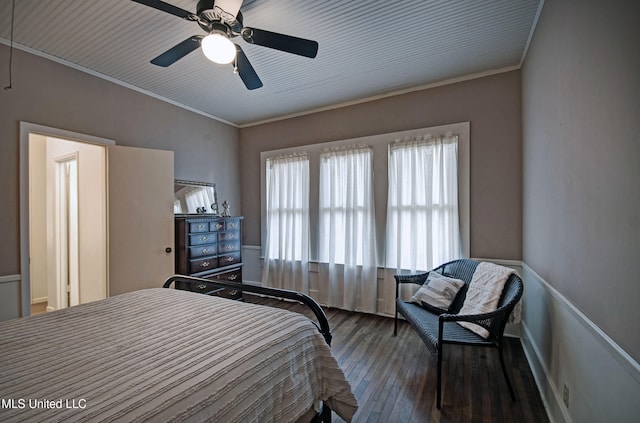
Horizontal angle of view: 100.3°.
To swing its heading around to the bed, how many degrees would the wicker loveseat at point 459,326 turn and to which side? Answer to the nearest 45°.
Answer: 0° — it already faces it

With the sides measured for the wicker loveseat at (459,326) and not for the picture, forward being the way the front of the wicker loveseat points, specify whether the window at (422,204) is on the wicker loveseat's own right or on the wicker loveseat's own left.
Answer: on the wicker loveseat's own right

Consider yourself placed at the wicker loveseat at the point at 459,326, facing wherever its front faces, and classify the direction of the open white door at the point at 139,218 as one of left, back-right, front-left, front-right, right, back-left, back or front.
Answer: front-right

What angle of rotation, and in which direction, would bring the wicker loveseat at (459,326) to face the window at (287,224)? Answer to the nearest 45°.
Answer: approximately 90° to its right

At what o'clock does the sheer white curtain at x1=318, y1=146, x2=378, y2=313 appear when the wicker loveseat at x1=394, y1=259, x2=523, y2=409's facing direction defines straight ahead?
The sheer white curtain is roughly at 3 o'clock from the wicker loveseat.

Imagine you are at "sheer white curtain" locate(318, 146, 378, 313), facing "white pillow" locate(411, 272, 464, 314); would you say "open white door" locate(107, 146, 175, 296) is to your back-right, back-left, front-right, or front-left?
back-right

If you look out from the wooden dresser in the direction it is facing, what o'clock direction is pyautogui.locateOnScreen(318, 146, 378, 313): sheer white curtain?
The sheer white curtain is roughly at 11 o'clock from the wooden dresser.

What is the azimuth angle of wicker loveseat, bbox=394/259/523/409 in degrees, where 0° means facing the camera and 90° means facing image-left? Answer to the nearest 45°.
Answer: approximately 45°

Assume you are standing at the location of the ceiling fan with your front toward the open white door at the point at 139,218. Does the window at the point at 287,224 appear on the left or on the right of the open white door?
right
